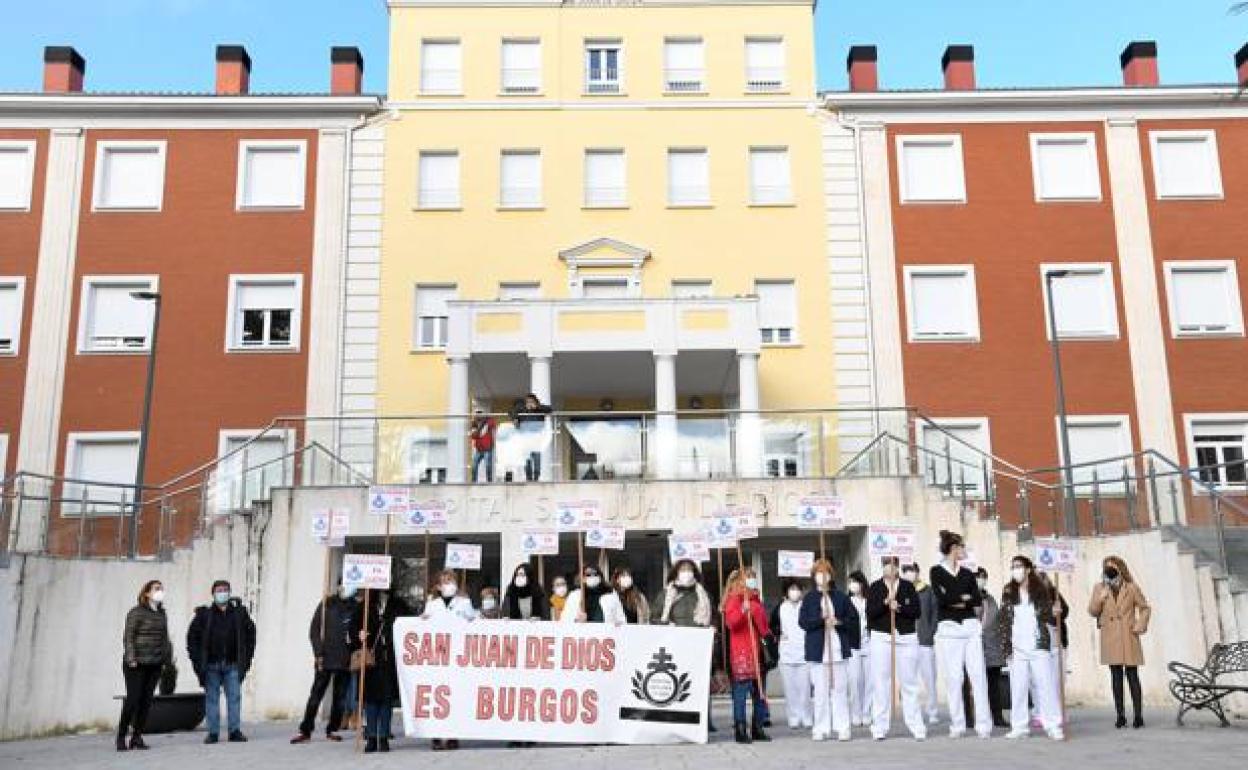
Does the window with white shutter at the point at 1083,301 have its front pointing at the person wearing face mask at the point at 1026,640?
yes

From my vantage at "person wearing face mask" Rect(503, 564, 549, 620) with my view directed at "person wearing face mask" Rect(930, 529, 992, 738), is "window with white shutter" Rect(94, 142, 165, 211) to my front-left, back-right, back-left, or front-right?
back-left

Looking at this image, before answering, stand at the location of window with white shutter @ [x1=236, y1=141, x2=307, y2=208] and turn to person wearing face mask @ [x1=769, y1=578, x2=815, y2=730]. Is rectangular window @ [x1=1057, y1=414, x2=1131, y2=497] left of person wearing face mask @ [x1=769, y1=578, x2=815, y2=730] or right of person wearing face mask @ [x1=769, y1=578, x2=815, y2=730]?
left

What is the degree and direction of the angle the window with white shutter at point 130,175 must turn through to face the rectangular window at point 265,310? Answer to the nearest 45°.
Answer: approximately 45° to its left

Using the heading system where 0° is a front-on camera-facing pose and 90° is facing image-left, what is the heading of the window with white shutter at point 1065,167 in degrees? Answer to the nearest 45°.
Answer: approximately 0°
